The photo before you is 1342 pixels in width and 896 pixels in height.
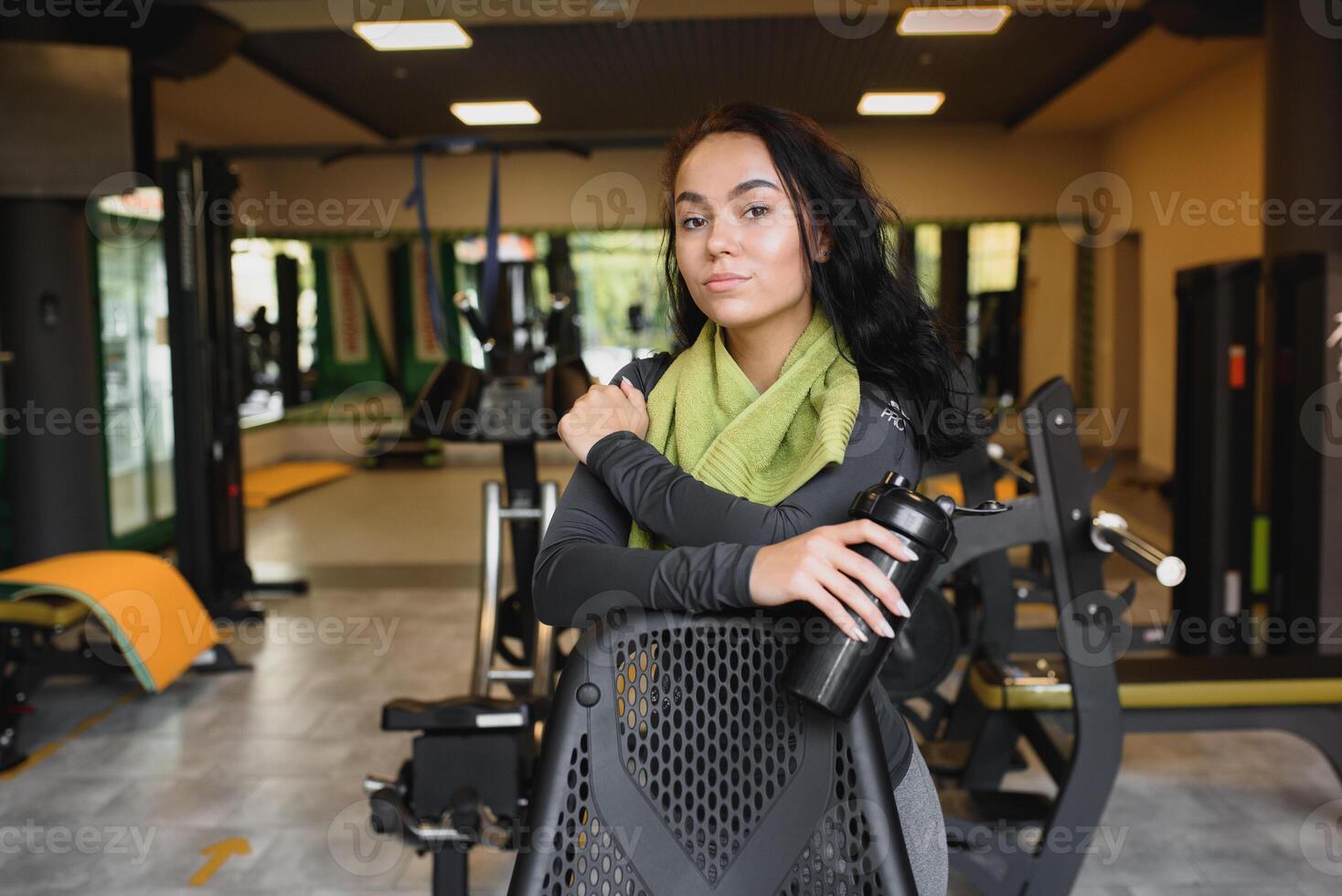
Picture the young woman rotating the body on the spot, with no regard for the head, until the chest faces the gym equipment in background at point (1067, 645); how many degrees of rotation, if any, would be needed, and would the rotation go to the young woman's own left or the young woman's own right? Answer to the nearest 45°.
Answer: approximately 135° to the young woman's own left

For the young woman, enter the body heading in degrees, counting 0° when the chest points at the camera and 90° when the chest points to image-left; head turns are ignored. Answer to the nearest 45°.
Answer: approximately 0°

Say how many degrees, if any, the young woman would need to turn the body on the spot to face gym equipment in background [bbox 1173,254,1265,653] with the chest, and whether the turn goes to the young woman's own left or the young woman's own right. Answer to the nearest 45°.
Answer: approximately 135° to the young woman's own left

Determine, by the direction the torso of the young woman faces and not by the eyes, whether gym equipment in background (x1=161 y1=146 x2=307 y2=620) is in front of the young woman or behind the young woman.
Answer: behind

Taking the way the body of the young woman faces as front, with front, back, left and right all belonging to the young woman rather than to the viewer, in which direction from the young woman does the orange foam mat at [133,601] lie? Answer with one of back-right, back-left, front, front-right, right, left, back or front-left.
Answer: back-right

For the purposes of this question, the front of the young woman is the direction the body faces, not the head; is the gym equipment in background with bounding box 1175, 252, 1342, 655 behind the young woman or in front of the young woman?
behind
